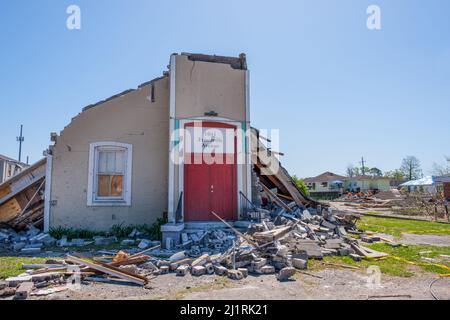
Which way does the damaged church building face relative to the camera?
toward the camera

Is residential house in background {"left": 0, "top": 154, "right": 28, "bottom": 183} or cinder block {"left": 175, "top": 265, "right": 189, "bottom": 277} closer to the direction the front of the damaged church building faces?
the cinder block

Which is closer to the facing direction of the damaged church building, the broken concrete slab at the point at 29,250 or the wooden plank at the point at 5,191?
the broken concrete slab

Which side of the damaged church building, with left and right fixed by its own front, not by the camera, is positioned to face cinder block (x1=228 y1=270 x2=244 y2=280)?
front

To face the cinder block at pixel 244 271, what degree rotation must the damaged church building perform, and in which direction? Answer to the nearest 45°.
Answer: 0° — it already faces it

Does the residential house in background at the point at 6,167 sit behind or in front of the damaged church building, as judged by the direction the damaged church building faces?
behind

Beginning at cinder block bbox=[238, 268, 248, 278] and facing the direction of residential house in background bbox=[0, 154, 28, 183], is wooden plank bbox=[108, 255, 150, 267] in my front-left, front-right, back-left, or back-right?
front-left

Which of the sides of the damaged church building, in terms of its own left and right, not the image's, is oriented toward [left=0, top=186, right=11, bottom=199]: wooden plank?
right

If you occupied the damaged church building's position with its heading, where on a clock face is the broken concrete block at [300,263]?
The broken concrete block is roughly at 11 o'clock from the damaged church building.

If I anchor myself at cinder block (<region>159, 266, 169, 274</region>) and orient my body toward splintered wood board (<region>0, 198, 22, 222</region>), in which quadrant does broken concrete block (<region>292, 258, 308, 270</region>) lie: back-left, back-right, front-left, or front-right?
back-right

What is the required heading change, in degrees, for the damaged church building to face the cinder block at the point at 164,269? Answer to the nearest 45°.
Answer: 0° — it already faces it

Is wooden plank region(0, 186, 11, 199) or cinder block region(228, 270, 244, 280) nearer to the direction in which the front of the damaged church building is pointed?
the cinder block

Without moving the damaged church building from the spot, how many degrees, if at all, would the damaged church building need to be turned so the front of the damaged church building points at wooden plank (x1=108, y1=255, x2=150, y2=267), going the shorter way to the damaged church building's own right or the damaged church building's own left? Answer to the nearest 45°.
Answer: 0° — it already faces it

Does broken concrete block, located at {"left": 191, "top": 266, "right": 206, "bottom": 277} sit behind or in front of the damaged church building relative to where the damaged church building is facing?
in front

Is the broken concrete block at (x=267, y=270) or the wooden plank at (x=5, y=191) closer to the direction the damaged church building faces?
the broken concrete block

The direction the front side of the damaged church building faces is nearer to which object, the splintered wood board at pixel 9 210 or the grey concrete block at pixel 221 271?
the grey concrete block

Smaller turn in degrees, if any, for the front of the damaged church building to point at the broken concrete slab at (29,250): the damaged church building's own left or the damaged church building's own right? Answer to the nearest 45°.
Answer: approximately 45° to the damaged church building's own right

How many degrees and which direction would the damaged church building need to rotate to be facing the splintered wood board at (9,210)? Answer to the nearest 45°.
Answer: approximately 90° to its right
